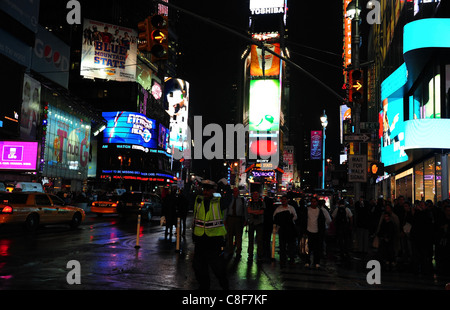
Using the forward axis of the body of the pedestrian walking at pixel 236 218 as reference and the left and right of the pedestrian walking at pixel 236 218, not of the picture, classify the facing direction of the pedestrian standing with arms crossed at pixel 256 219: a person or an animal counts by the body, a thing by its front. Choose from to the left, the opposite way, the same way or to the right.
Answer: the same way

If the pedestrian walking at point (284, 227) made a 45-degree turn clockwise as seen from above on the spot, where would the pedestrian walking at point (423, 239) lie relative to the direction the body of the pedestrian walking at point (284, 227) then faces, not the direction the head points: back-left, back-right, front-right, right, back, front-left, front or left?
back-left

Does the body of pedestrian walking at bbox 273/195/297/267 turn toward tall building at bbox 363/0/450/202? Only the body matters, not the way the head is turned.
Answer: no

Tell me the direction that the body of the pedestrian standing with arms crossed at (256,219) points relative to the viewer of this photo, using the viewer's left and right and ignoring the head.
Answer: facing the viewer

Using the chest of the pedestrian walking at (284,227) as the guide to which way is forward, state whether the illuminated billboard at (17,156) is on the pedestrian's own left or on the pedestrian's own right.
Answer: on the pedestrian's own right

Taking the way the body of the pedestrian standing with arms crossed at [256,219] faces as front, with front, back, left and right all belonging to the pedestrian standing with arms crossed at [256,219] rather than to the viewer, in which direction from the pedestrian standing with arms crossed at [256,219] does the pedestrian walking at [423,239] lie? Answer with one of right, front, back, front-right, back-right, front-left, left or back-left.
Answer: left

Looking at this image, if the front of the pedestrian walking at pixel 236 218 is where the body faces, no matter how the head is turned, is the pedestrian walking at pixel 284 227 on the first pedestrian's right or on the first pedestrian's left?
on the first pedestrian's left

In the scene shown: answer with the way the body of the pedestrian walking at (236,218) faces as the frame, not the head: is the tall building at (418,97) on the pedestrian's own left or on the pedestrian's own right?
on the pedestrian's own left

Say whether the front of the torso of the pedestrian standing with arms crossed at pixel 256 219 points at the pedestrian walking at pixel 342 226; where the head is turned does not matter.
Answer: no

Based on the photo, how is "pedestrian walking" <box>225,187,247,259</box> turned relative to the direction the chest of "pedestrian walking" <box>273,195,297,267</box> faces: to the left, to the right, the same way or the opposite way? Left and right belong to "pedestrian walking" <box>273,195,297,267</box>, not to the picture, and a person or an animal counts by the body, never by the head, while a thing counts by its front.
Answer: the same way

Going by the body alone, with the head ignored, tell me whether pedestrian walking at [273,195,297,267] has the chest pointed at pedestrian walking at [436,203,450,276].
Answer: no

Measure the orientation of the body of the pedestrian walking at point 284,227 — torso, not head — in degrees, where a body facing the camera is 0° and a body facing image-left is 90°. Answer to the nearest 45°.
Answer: approximately 0°

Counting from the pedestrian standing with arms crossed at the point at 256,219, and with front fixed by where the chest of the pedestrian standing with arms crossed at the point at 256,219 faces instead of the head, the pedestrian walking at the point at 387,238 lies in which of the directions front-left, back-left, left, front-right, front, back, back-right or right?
left

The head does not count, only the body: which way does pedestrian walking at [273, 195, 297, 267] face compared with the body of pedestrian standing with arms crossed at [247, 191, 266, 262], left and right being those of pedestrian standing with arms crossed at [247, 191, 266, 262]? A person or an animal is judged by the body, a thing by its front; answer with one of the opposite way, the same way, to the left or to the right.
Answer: the same way

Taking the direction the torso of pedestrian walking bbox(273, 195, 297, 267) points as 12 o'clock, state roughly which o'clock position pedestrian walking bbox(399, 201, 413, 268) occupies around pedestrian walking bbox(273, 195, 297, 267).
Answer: pedestrian walking bbox(399, 201, 413, 268) is roughly at 8 o'clock from pedestrian walking bbox(273, 195, 297, 267).

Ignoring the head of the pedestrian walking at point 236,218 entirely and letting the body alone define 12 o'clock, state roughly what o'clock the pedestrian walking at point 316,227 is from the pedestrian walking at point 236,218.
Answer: the pedestrian walking at point 316,227 is roughly at 10 o'clock from the pedestrian walking at point 236,218.

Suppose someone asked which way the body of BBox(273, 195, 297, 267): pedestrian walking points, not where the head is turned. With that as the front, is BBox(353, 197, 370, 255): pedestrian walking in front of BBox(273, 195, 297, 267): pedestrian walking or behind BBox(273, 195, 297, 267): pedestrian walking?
behind

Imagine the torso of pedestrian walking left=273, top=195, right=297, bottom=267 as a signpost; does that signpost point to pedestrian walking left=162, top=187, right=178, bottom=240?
no
